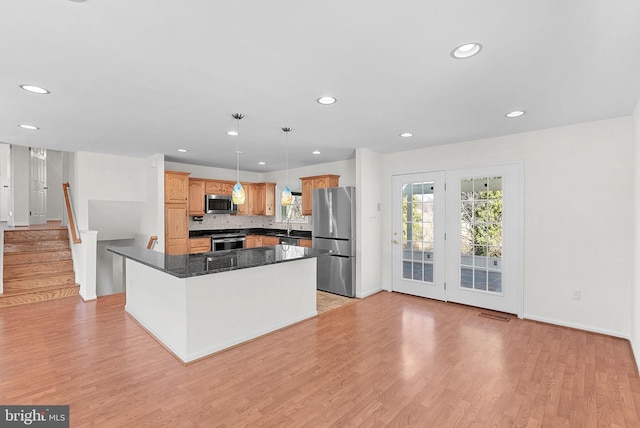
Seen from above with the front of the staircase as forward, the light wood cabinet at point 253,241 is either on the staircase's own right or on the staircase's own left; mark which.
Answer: on the staircase's own left

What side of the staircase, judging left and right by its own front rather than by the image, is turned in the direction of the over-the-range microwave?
left

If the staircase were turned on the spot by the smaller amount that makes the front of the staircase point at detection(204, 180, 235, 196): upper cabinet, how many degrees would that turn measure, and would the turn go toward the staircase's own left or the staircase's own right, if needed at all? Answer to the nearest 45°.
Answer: approximately 90° to the staircase's own left

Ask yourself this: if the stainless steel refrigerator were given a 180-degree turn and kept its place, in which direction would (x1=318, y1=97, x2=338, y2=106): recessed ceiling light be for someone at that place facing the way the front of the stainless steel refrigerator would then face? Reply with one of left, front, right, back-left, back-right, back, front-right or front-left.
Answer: back-right

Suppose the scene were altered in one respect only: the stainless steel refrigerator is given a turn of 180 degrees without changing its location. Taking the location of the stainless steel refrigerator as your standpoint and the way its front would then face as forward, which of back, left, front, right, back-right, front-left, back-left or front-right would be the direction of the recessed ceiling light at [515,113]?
right

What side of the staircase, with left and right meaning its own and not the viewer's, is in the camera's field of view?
front

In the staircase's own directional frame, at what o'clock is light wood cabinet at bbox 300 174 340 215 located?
The light wood cabinet is roughly at 10 o'clock from the staircase.

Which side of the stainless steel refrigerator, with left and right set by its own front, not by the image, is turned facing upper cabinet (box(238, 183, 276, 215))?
right

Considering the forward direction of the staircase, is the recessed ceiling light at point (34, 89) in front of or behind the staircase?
in front

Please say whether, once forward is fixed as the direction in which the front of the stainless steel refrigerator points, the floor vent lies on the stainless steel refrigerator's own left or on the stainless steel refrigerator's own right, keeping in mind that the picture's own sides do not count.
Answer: on the stainless steel refrigerator's own left

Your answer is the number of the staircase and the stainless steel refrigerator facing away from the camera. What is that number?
0

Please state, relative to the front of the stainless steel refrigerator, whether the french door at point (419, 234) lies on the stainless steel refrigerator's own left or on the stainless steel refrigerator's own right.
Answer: on the stainless steel refrigerator's own left
